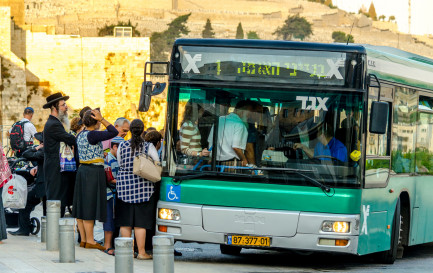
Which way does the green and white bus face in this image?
toward the camera

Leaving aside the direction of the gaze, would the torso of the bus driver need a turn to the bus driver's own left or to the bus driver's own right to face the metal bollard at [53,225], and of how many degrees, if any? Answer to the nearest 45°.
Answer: approximately 45° to the bus driver's own right

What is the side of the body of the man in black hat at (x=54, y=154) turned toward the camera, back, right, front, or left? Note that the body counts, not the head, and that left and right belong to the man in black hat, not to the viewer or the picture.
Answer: right

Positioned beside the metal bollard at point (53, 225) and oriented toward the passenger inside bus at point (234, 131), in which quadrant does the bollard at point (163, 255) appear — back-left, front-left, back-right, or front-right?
front-right

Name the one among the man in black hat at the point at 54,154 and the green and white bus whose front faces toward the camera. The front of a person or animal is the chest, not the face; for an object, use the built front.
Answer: the green and white bus

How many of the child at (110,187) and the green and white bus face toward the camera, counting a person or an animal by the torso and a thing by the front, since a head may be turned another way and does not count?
1

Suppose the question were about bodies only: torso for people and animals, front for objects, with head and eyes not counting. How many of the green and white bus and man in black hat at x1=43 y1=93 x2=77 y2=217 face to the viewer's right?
1

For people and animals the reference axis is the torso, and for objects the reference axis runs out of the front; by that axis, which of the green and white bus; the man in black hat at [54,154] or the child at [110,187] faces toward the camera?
the green and white bus
